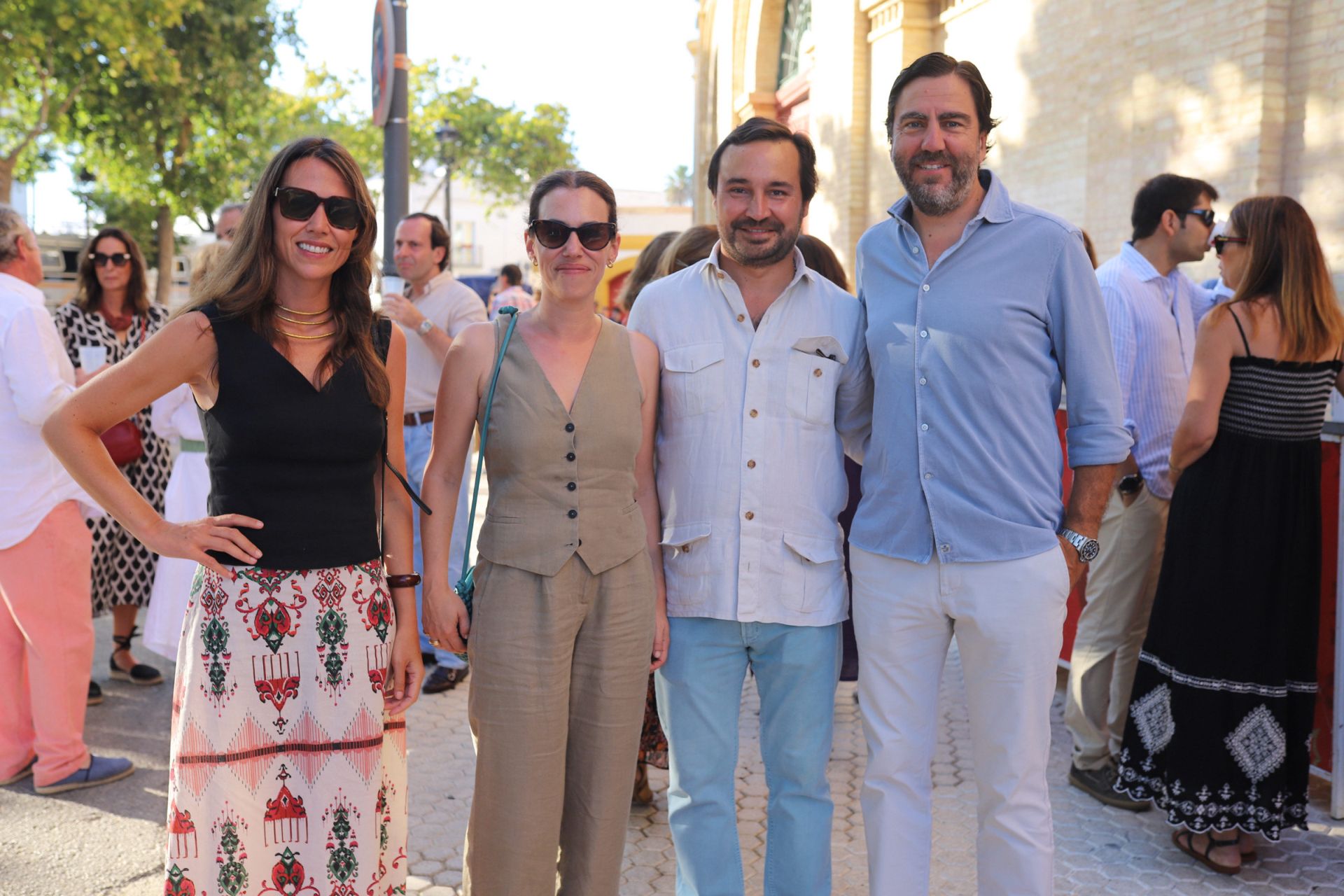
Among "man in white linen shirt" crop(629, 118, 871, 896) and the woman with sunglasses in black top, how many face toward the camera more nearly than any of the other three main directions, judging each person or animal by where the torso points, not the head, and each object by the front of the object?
2

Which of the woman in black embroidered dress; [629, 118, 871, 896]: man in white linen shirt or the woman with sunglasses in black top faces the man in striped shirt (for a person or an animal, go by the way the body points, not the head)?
the woman in black embroidered dress

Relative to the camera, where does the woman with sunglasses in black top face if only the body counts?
toward the camera

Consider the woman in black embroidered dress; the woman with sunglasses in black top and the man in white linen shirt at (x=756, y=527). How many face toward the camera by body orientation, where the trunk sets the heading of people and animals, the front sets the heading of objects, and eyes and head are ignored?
2

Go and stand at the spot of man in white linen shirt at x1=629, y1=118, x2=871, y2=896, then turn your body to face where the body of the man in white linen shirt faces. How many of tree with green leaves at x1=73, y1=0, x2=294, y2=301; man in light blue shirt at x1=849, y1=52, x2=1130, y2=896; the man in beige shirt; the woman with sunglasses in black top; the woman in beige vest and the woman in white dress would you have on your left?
1

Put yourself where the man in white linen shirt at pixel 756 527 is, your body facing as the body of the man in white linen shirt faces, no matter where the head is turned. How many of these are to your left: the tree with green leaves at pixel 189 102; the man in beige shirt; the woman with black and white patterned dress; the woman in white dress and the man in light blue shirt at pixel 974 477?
1

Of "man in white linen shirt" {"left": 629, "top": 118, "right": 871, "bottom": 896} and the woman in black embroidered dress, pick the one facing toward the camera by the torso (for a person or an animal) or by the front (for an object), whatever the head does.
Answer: the man in white linen shirt

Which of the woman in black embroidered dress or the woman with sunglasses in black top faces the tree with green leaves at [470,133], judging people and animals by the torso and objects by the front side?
the woman in black embroidered dress

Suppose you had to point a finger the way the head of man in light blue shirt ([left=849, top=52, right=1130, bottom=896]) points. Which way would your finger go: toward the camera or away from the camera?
toward the camera

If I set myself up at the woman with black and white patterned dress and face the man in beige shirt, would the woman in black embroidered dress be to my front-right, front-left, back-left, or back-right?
front-right

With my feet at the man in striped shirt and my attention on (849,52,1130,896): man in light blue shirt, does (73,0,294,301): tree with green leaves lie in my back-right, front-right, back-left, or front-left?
back-right

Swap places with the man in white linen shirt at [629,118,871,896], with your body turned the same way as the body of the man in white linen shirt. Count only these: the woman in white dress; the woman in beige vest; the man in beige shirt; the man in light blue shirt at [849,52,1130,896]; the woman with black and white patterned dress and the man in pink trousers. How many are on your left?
1

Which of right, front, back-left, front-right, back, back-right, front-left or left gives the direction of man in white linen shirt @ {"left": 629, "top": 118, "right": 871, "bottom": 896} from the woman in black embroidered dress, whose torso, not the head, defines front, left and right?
left

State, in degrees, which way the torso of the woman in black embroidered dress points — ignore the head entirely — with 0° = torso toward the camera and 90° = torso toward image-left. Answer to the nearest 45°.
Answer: approximately 135°

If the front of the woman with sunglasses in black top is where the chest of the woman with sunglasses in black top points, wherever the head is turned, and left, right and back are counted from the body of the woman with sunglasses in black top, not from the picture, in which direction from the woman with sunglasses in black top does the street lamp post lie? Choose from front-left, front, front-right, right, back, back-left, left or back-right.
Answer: back

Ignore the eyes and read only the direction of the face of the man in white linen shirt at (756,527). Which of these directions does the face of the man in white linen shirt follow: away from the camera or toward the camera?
toward the camera
